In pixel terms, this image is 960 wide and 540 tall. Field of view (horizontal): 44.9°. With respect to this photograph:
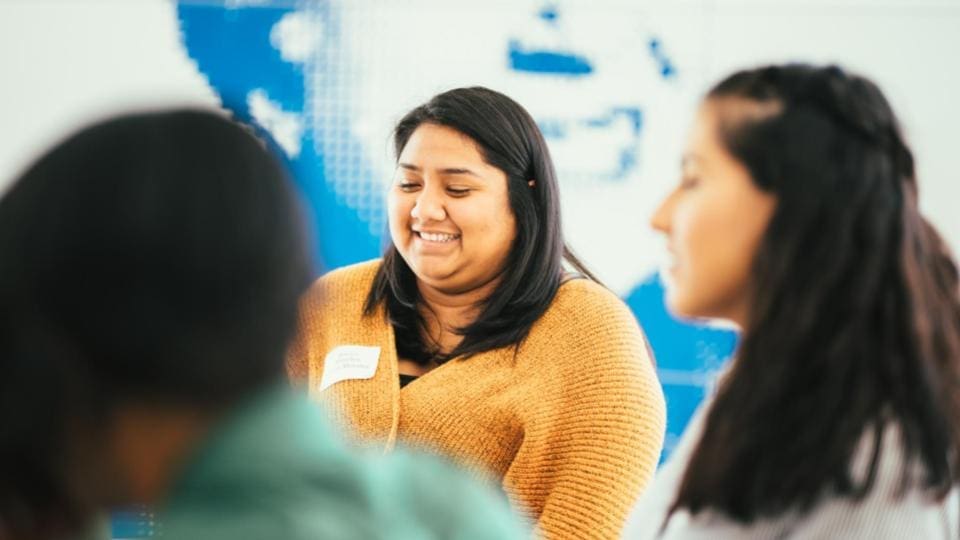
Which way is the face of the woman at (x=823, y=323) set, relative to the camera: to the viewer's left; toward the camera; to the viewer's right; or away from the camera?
to the viewer's left

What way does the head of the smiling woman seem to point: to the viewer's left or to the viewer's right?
to the viewer's left

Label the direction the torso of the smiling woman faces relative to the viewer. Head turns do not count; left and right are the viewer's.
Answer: facing the viewer and to the left of the viewer

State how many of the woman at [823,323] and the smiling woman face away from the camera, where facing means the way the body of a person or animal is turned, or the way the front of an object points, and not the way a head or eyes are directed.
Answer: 0

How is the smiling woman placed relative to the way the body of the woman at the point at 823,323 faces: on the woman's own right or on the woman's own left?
on the woman's own right

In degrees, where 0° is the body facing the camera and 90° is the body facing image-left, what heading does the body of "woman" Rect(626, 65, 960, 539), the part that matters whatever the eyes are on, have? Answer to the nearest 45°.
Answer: approximately 90°

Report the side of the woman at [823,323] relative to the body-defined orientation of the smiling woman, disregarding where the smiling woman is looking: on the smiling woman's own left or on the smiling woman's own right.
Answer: on the smiling woman's own left
